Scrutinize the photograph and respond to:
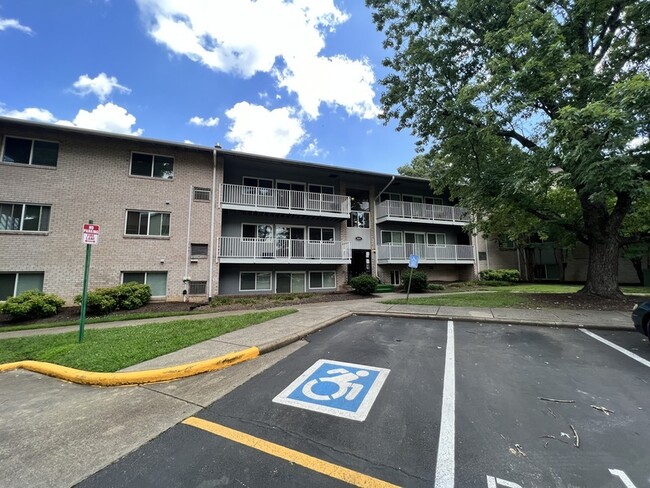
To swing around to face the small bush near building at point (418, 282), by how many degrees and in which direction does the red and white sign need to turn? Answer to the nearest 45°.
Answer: approximately 90° to its left

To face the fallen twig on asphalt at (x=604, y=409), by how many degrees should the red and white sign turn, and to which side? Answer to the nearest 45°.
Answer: approximately 45° to its left

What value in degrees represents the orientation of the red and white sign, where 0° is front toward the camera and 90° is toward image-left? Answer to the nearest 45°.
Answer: approximately 0°

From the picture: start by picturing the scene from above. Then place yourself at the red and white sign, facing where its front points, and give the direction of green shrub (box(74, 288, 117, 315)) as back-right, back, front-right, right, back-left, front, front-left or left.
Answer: back

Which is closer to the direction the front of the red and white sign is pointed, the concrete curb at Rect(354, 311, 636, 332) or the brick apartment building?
the concrete curb

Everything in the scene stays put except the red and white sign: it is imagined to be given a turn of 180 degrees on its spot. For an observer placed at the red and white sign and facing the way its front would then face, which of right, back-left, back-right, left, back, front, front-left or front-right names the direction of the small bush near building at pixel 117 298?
front

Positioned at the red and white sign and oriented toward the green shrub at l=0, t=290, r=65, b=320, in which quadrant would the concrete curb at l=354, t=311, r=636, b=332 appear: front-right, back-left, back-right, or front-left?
back-right

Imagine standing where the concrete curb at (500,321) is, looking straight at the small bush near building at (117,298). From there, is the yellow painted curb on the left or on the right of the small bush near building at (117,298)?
left
